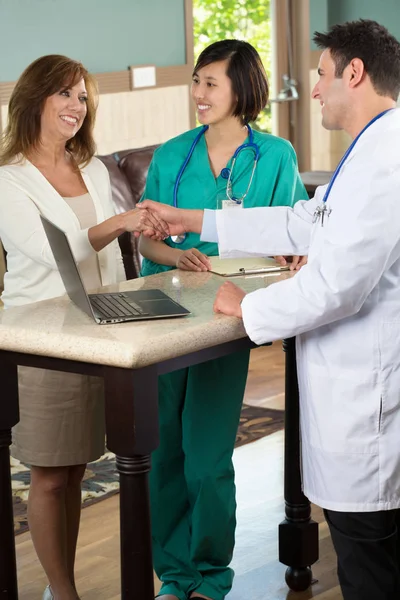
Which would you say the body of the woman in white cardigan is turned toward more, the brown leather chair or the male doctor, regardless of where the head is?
the male doctor

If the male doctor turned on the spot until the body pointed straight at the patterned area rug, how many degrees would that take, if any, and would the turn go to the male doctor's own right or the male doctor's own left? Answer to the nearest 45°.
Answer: approximately 45° to the male doctor's own right

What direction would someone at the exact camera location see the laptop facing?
facing to the right of the viewer

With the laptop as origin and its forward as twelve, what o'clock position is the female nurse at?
The female nurse is roughly at 10 o'clock from the laptop.

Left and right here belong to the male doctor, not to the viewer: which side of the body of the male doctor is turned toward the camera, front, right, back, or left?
left

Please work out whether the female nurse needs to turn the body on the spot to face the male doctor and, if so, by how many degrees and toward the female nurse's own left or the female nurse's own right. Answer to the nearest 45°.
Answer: approximately 45° to the female nurse's own left

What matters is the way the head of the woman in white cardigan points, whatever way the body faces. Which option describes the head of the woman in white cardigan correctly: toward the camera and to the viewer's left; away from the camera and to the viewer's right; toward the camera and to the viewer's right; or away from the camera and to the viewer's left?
toward the camera and to the viewer's right

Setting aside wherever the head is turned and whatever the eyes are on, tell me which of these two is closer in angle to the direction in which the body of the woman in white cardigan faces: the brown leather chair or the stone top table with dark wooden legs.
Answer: the stone top table with dark wooden legs

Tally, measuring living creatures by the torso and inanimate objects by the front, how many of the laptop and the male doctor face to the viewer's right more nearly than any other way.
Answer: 1

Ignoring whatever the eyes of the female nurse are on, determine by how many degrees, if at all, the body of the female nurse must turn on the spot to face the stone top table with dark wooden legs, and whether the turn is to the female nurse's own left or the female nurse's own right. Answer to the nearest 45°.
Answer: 0° — they already face it

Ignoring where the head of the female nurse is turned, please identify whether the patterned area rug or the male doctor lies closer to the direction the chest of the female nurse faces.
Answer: the male doctor

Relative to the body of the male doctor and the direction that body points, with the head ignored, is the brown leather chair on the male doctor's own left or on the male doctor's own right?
on the male doctor's own right

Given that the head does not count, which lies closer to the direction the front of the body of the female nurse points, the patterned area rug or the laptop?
the laptop
